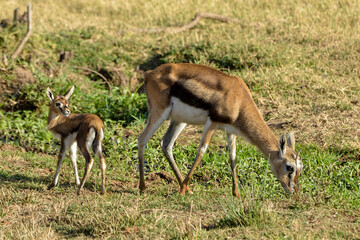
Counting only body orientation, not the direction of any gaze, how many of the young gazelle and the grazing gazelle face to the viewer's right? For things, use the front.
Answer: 1

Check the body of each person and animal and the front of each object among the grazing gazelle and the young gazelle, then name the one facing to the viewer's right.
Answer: the grazing gazelle

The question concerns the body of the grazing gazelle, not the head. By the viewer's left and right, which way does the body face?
facing to the right of the viewer

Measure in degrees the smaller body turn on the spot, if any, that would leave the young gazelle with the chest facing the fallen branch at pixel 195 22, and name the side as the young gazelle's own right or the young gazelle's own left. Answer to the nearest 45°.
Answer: approximately 90° to the young gazelle's own right

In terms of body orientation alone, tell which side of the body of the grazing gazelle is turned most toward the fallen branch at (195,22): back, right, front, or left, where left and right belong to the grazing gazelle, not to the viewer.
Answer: left

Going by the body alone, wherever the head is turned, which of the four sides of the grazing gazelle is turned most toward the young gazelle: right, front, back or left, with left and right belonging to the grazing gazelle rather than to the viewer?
back

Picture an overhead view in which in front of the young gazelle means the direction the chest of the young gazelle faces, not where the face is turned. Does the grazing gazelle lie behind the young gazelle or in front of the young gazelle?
behind

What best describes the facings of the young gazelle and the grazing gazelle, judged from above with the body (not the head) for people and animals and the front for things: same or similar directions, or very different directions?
very different directions

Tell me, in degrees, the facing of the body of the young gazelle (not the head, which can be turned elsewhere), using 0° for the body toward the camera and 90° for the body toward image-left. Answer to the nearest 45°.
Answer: approximately 135°
